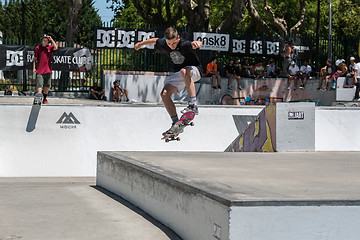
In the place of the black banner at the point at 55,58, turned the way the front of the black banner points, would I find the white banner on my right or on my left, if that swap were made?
on my left

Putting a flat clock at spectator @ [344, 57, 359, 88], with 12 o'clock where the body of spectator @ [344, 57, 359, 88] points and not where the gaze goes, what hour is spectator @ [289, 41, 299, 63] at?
spectator @ [289, 41, 299, 63] is roughly at 3 o'clock from spectator @ [344, 57, 359, 88].

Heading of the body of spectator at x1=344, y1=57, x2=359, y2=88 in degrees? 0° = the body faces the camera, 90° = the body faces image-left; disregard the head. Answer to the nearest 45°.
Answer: approximately 45°

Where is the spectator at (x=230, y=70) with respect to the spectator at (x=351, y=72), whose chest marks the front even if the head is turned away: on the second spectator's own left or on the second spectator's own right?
on the second spectator's own right

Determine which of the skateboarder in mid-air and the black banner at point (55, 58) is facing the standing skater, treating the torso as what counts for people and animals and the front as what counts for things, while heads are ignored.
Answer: the black banner

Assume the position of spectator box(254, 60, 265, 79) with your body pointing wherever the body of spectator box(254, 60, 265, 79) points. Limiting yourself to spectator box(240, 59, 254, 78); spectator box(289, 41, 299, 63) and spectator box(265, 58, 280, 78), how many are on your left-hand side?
2

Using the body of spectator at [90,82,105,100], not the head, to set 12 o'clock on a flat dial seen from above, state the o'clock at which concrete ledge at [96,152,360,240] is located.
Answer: The concrete ledge is roughly at 12 o'clock from the spectator.

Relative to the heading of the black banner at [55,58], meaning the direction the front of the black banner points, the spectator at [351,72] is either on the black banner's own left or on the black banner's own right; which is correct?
on the black banner's own left

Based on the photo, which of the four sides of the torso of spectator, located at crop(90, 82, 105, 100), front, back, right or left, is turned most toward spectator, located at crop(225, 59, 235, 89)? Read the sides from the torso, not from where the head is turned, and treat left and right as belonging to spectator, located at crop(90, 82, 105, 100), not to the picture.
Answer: left

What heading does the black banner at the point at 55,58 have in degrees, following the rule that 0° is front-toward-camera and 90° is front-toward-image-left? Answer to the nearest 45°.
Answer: approximately 0°

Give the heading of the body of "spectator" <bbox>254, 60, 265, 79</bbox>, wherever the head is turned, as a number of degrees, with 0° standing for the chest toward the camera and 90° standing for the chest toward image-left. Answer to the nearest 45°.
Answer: approximately 0°

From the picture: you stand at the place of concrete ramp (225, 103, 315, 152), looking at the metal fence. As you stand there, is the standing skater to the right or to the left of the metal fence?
left
